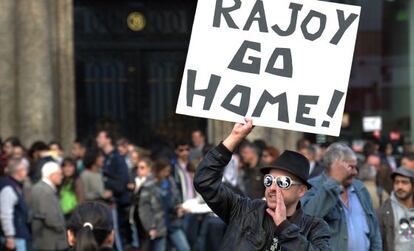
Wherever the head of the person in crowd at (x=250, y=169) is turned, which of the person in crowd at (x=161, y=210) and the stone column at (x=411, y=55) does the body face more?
the person in crowd

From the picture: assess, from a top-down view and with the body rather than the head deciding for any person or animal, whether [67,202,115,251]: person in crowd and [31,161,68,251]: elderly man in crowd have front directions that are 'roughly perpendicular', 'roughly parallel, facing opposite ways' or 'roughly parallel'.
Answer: roughly perpendicular

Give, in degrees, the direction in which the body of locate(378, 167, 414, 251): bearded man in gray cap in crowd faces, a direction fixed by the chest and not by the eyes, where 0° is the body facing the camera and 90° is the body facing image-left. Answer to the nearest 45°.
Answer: approximately 0°

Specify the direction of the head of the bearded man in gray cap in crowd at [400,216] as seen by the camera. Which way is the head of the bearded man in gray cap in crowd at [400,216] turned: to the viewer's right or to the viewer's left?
to the viewer's left

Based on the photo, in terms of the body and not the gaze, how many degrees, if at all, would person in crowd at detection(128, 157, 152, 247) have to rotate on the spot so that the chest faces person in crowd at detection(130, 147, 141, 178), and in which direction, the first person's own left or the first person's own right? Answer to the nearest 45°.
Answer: approximately 135° to the first person's own right

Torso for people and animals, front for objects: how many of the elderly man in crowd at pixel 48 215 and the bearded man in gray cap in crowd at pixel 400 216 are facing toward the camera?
1

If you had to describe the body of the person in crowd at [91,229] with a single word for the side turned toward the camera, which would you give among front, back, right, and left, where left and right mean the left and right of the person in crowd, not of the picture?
back

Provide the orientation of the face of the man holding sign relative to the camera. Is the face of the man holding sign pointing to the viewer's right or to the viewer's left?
to the viewer's left

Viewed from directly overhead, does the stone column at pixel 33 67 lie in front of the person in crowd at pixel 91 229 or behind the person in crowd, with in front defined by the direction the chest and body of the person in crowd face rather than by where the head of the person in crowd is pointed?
in front
